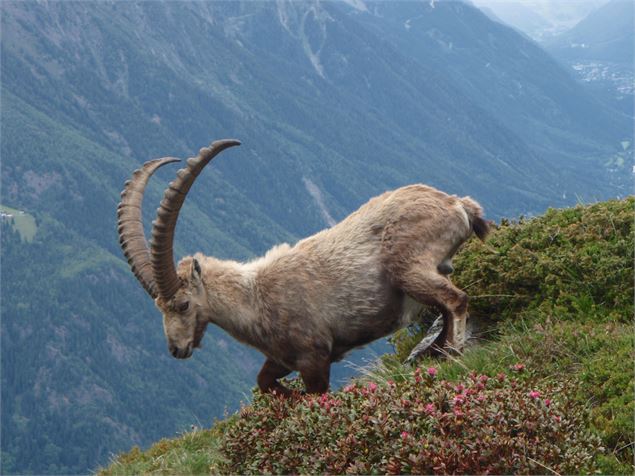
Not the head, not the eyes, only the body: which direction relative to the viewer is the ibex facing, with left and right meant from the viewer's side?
facing to the left of the viewer

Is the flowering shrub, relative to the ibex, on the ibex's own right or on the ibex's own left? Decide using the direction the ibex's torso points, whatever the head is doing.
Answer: on the ibex's own left
